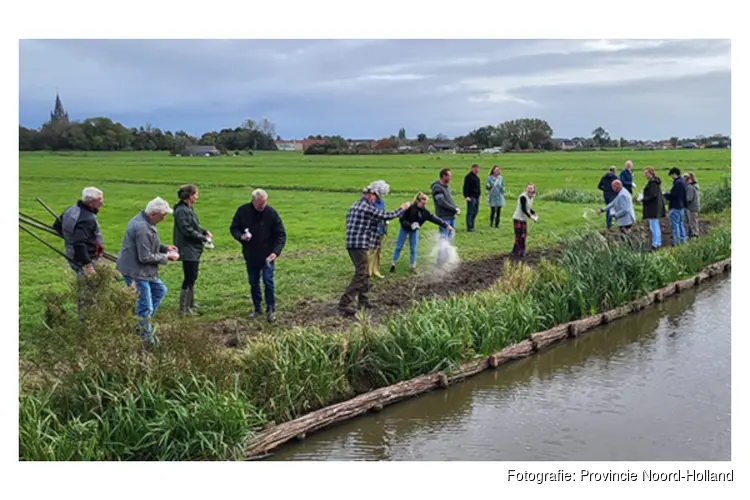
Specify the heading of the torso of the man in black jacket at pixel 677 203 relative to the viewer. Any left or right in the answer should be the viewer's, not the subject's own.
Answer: facing to the left of the viewer

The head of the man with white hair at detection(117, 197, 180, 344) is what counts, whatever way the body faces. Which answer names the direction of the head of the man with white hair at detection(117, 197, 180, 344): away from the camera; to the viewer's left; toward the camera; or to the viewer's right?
to the viewer's right

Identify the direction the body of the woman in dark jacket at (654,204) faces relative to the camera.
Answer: to the viewer's left

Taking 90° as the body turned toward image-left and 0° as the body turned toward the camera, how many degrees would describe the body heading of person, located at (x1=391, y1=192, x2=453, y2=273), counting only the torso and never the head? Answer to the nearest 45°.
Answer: approximately 315°

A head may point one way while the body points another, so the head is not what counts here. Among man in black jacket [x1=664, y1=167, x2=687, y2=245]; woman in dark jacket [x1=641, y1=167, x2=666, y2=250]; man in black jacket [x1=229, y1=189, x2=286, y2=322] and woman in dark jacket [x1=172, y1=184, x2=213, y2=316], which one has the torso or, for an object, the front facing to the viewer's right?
woman in dark jacket [x1=172, y1=184, x2=213, y2=316]

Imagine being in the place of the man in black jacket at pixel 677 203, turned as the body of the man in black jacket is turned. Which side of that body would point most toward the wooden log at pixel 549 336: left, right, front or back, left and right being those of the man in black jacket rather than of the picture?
left

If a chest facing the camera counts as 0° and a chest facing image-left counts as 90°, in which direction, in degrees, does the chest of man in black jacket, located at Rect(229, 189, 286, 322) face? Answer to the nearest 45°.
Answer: approximately 0°

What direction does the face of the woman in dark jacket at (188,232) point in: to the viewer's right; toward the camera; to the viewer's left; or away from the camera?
to the viewer's right

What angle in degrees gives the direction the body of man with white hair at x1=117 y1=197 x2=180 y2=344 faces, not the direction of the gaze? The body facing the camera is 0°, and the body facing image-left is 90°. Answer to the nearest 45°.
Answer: approximately 270°
